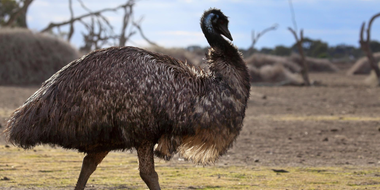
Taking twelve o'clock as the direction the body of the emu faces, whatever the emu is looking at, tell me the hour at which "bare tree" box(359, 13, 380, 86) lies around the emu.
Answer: The bare tree is roughly at 10 o'clock from the emu.

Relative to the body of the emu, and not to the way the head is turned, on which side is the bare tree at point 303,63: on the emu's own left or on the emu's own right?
on the emu's own left

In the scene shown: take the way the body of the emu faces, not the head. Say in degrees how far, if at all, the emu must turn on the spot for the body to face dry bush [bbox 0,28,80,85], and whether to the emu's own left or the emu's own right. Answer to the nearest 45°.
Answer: approximately 90° to the emu's own left

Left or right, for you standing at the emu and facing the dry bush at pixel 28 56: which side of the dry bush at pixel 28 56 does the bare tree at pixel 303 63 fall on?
right

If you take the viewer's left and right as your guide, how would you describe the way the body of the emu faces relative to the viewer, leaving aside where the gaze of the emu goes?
facing to the right of the viewer

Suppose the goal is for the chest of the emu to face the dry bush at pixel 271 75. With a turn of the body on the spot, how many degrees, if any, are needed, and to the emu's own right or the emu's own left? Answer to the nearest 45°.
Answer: approximately 90° to the emu's own left
